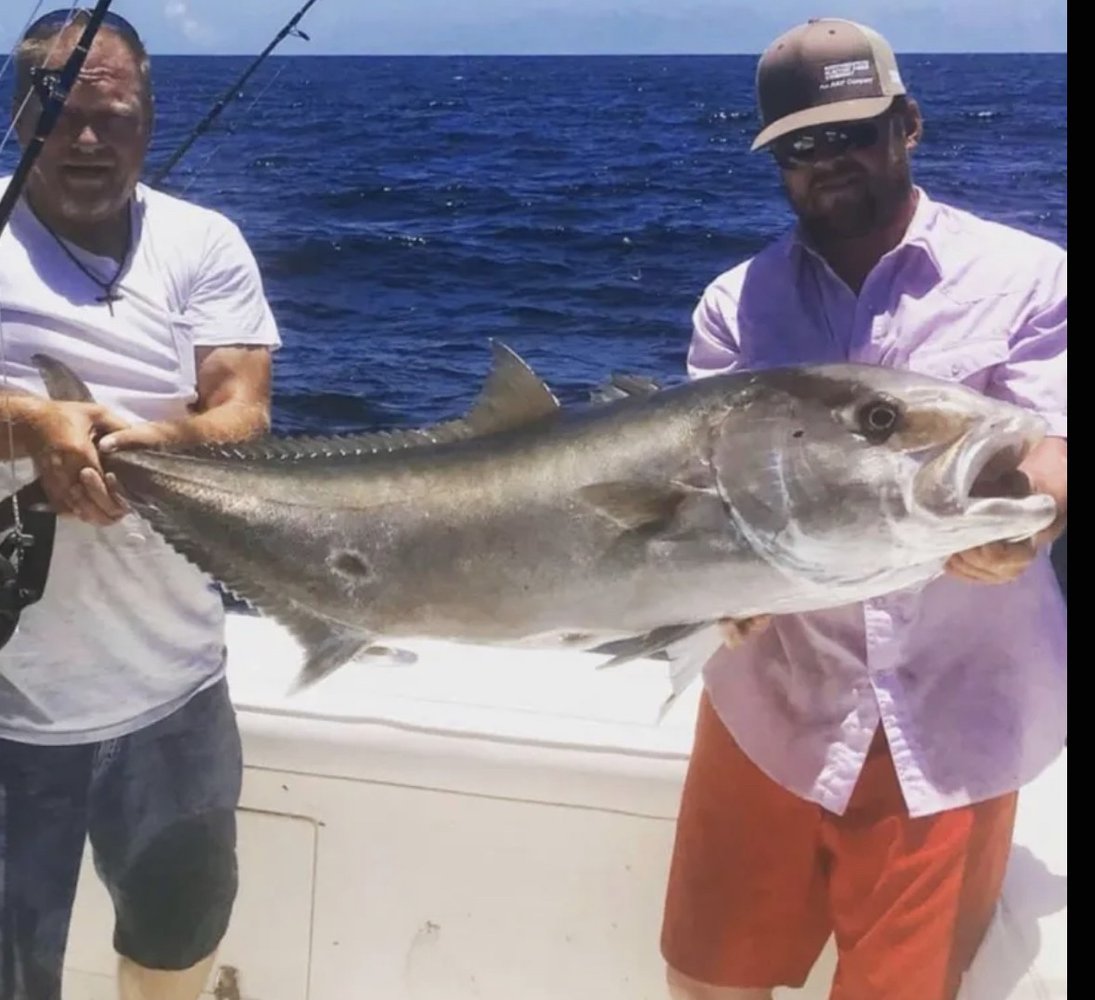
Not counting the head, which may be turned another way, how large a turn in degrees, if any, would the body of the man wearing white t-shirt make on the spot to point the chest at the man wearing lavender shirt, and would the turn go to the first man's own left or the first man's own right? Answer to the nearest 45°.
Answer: approximately 45° to the first man's own left

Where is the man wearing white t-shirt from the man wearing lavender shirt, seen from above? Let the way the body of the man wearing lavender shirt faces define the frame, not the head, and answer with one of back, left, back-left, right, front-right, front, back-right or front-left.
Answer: right

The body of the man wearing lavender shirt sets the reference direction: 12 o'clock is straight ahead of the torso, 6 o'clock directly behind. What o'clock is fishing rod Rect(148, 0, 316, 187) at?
The fishing rod is roughly at 4 o'clock from the man wearing lavender shirt.

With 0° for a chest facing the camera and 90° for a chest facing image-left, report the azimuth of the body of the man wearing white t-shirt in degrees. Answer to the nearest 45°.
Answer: approximately 0°

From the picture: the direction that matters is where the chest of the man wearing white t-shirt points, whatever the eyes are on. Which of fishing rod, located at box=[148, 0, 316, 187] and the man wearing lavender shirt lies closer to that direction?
the man wearing lavender shirt

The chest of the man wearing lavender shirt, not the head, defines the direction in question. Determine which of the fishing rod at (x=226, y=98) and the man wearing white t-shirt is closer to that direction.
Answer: the man wearing white t-shirt

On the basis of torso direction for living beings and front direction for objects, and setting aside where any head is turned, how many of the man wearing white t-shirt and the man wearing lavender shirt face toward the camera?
2

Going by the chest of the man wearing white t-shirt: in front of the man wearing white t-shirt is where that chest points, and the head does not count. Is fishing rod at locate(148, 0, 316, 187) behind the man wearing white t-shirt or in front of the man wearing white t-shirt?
behind
